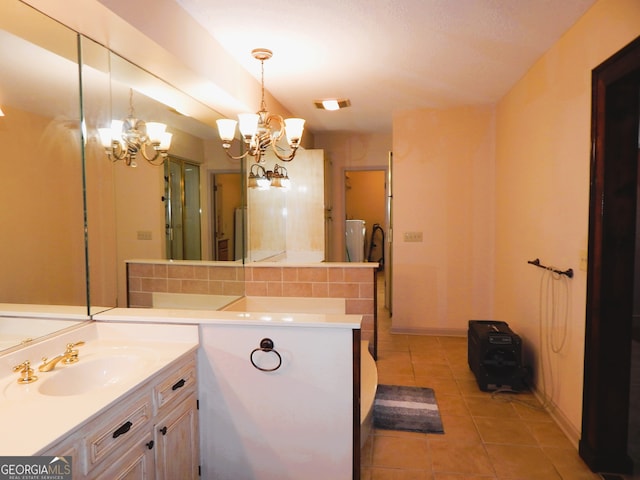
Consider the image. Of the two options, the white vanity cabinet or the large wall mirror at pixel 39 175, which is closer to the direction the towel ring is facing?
the white vanity cabinet

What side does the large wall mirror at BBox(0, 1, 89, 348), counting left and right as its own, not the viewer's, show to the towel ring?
front

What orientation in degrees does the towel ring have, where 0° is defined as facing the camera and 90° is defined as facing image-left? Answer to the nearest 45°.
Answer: approximately 0°

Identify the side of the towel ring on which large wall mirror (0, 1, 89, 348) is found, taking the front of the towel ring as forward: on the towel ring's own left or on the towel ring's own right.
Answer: on the towel ring's own right

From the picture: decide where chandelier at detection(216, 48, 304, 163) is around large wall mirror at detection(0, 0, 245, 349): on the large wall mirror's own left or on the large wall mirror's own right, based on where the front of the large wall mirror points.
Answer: on the large wall mirror's own left

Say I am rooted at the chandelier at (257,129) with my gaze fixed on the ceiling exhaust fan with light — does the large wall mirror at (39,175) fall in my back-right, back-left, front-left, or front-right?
back-left

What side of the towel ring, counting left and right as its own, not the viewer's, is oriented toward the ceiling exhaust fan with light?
back

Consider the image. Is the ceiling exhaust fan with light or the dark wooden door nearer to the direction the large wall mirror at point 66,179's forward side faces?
the dark wooden door

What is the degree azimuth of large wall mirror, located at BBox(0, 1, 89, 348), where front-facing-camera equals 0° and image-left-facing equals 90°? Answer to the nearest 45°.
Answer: approximately 315°

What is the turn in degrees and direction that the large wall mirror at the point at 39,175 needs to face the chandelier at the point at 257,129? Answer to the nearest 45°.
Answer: approximately 45° to its left
